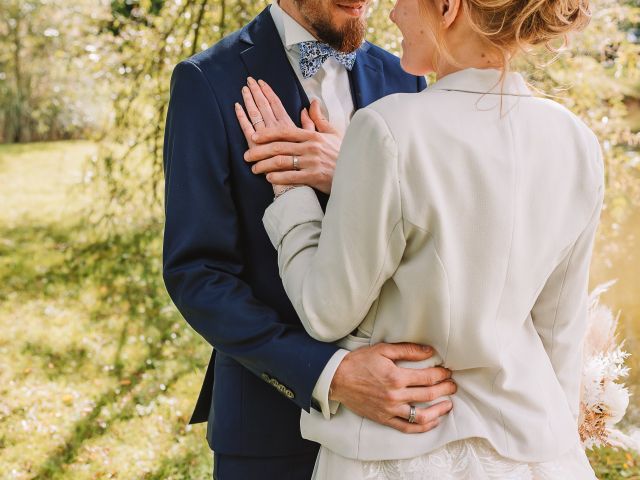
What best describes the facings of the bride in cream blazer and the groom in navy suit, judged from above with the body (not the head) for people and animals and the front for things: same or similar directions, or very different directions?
very different directions

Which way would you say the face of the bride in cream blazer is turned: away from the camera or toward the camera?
away from the camera

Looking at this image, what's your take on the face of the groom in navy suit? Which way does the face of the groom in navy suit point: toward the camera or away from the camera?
toward the camera

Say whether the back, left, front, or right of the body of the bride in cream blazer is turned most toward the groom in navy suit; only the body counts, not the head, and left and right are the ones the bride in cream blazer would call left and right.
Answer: front

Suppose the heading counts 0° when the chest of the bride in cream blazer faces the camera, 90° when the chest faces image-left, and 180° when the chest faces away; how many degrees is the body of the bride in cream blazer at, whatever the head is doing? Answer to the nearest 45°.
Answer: approximately 135°

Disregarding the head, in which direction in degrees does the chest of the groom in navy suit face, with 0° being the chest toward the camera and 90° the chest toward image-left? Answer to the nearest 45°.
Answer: approximately 315°
